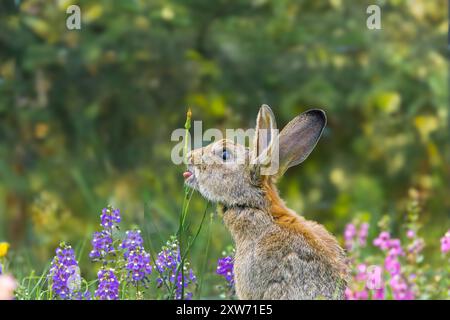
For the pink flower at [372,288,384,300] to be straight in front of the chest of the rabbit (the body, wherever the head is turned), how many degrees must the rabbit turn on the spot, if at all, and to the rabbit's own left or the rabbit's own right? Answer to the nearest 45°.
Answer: approximately 135° to the rabbit's own right

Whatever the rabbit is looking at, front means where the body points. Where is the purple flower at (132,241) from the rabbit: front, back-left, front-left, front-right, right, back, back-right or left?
front

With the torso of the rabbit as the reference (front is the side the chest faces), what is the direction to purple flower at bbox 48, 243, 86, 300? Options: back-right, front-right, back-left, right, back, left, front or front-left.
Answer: front

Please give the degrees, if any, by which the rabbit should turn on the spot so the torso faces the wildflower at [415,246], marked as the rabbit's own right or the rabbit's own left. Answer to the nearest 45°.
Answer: approximately 135° to the rabbit's own right

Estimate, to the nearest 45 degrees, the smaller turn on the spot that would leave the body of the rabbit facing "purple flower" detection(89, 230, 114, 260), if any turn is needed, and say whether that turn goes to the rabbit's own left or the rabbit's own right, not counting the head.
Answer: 0° — it already faces it

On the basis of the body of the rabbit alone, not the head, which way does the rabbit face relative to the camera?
to the viewer's left

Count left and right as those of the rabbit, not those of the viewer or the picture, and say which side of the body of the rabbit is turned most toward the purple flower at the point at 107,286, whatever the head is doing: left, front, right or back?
front
